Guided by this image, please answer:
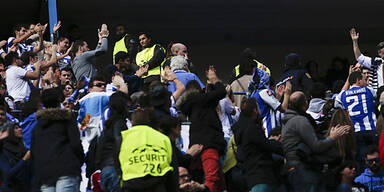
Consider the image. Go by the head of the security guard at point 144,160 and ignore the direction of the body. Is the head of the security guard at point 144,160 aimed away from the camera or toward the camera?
away from the camera

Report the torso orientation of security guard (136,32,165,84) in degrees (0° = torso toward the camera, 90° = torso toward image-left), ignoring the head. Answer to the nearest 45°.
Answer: approximately 45°
